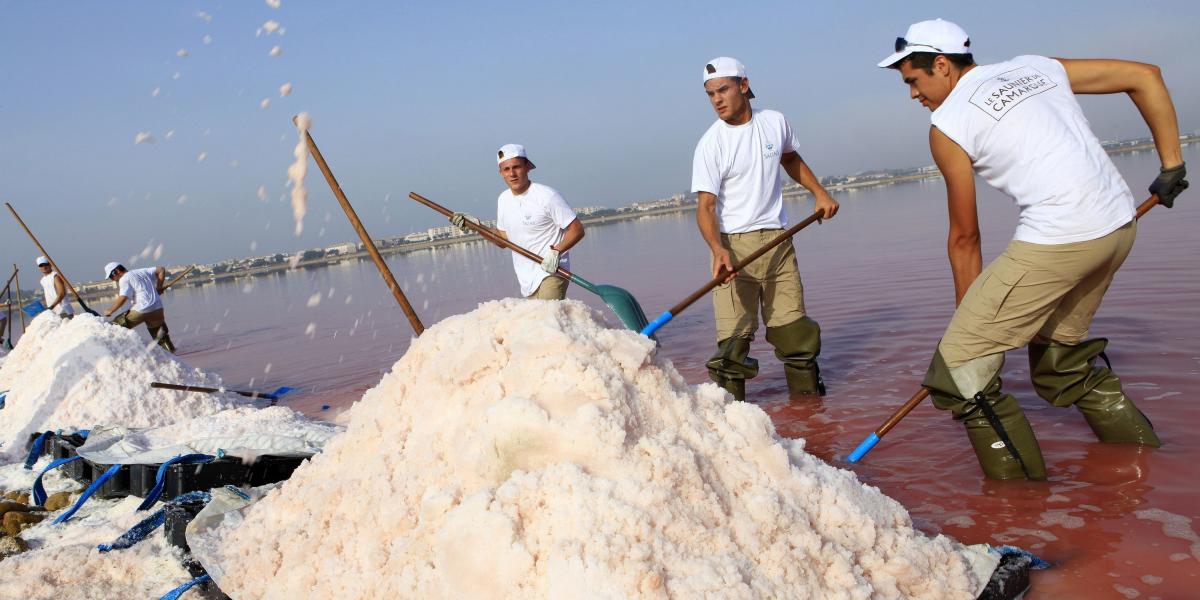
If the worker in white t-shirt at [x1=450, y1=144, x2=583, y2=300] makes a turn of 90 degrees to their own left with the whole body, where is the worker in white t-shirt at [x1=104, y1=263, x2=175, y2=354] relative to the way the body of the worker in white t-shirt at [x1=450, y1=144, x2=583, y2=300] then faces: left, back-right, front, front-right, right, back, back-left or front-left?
back

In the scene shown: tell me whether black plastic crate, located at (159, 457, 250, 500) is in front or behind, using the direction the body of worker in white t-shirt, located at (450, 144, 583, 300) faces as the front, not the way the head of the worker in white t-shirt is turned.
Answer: in front

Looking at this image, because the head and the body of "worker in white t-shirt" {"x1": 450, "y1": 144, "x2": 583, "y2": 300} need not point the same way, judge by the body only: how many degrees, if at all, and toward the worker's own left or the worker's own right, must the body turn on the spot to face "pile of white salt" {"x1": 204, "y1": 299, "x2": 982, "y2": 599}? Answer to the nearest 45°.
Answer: approximately 45° to the worker's own left

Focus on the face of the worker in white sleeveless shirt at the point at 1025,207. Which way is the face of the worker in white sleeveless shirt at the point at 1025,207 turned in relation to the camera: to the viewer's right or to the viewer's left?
to the viewer's left

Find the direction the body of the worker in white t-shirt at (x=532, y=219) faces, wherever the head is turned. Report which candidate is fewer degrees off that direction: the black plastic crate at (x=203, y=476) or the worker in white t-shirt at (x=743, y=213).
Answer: the black plastic crate

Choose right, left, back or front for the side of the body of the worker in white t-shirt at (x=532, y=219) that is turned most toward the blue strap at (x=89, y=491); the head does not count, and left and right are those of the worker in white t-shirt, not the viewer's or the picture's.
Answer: front

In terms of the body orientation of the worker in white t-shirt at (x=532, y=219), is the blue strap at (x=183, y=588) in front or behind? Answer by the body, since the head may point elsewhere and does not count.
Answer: in front

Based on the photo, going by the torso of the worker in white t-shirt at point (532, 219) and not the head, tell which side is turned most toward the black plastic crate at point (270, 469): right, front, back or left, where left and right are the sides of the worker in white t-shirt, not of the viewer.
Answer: front

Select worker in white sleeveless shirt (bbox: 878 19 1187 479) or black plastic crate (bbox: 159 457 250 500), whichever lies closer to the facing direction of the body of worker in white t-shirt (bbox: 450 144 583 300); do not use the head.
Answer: the black plastic crate

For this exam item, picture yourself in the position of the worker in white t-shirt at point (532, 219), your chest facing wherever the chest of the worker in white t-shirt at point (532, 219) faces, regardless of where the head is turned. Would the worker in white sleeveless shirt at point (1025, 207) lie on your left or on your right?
on your left

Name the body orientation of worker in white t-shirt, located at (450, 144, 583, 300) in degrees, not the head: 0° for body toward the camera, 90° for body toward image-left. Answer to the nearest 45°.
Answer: approximately 45°
